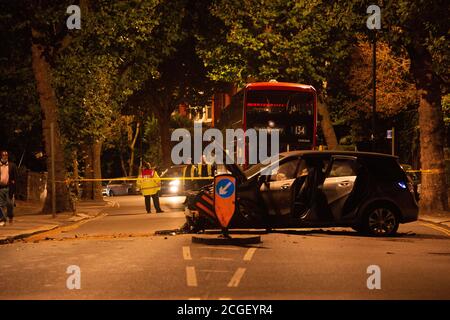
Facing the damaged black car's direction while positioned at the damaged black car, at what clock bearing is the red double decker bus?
The red double decker bus is roughly at 3 o'clock from the damaged black car.

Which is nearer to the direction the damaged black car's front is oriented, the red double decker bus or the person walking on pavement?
the person walking on pavement

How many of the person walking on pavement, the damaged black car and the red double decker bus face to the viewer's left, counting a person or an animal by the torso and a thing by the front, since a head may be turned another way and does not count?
1

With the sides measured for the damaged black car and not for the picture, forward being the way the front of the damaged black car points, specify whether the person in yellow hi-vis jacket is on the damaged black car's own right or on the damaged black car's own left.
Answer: on the damaged black car's own right

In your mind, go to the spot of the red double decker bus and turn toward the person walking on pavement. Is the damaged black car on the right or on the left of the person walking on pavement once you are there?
left

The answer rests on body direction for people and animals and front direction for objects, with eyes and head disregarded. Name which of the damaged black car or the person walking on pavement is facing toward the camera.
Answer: the person walking on pavement

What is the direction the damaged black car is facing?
to the viewer's left

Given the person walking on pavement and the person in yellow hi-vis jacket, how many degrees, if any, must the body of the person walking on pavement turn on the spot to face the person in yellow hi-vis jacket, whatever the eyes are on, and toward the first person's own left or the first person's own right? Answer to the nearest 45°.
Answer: approximately 135° to the first person's own left

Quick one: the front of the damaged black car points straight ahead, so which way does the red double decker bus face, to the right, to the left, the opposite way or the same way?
to the left

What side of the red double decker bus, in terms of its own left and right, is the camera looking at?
front

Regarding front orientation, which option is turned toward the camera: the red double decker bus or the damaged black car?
the red double decker bus

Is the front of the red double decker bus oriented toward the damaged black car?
yes
